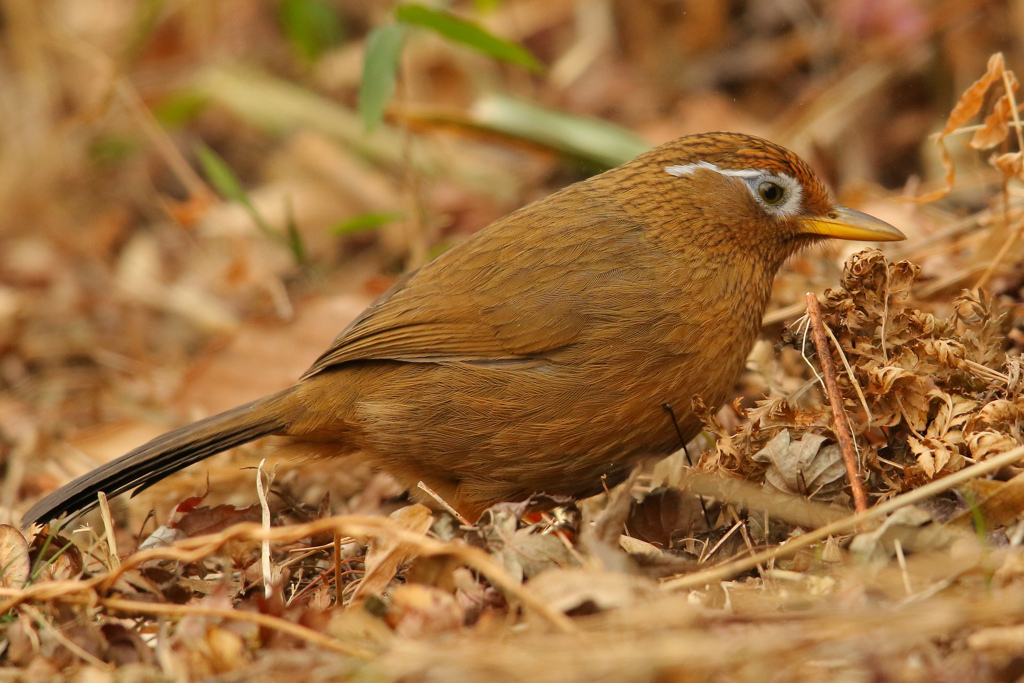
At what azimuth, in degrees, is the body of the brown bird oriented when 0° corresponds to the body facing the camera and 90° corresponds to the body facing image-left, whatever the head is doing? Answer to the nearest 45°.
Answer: approximately 270°

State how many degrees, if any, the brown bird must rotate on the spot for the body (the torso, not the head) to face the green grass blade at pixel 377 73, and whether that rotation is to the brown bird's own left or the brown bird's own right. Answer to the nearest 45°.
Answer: approximately 135° to the brown bird's own left

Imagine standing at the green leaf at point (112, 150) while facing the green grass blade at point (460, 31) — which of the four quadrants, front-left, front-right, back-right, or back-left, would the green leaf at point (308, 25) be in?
front-left

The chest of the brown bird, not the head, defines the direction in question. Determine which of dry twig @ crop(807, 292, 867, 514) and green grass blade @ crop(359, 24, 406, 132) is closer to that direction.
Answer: the dry twig

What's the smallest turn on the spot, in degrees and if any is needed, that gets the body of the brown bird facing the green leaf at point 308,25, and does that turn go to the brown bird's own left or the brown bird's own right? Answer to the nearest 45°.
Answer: approximately 90° to the brown bird's own left

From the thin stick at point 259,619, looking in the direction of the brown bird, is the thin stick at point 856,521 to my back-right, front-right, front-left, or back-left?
front-right

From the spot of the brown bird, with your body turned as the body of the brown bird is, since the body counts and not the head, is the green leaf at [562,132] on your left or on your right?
on your left
